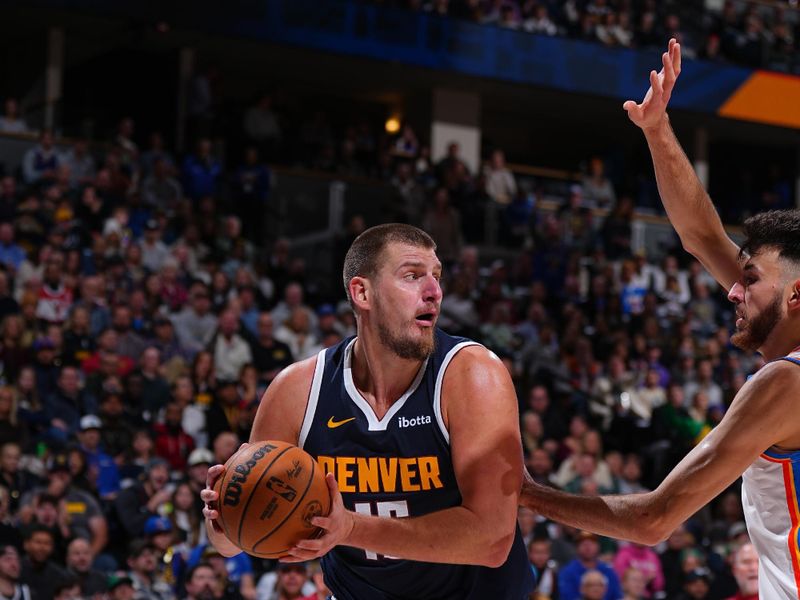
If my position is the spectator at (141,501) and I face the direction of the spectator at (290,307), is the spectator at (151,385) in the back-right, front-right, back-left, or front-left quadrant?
front-left

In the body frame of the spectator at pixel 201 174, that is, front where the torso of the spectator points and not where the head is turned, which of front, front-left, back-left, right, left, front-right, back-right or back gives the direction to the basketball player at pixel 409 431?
front

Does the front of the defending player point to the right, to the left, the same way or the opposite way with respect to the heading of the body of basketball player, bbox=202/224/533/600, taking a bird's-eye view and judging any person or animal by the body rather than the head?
to the right

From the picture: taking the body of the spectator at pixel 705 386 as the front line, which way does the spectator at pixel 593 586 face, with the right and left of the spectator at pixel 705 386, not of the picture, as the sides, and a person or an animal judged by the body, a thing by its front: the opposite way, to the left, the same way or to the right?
the same way

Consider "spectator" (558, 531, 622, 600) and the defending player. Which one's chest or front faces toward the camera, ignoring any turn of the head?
the spectator

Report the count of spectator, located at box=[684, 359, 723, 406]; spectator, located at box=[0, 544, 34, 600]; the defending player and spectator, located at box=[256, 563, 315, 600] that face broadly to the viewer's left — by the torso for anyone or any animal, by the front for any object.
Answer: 1

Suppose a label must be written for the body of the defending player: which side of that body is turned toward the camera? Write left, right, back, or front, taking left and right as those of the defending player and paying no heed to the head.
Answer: left

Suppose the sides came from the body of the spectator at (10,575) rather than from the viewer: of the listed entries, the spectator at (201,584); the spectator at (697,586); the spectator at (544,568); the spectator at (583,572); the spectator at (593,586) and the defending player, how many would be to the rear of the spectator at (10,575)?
0

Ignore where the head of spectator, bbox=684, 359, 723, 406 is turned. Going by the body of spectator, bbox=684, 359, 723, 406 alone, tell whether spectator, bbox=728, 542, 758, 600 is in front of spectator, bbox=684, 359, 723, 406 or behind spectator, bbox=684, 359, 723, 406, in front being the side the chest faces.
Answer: in front

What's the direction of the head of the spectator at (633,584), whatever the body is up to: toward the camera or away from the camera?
toward the camera

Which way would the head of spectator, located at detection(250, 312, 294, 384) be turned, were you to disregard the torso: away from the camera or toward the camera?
toward the camera

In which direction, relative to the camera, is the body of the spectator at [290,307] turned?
toward the camera

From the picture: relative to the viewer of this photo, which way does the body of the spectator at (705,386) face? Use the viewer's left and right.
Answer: facing the viewer

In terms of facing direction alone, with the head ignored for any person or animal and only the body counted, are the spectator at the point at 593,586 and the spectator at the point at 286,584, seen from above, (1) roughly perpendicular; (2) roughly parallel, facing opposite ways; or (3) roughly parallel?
roughly parallel

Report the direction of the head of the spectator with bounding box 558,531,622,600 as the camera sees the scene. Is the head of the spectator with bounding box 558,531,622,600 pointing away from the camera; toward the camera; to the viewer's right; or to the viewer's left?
toward the camera

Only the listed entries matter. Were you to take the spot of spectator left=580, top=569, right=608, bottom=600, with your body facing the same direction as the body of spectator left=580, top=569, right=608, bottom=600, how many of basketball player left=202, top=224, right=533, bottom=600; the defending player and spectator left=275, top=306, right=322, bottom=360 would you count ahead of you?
2

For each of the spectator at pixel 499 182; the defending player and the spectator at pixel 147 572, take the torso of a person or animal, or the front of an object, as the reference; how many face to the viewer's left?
1

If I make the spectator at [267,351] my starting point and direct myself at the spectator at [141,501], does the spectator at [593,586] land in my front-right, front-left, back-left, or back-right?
front-left

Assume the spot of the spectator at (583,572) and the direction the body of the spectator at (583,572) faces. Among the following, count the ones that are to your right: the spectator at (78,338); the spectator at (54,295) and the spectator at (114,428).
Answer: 3

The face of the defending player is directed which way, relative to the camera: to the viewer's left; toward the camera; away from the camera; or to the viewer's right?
to the viewer's left

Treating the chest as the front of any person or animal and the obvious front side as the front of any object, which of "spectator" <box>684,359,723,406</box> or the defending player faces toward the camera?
the spectator
